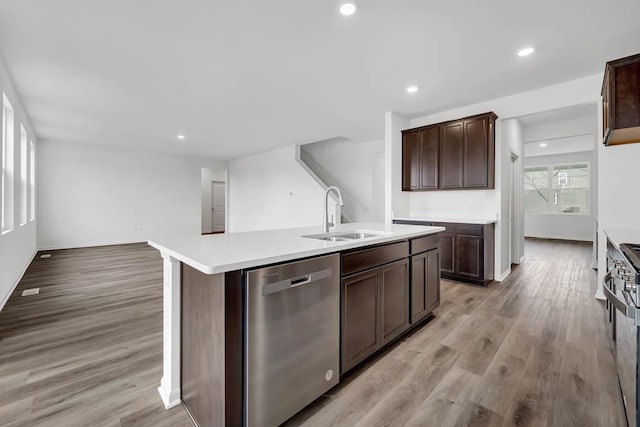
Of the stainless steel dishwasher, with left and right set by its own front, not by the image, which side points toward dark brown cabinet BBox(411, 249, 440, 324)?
left

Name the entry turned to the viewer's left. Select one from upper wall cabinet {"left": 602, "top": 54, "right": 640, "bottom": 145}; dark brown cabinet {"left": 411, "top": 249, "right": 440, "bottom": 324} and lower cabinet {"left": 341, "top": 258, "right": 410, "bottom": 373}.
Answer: the upper wall cabinet

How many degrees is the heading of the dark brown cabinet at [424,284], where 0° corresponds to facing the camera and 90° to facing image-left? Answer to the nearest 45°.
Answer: approximately 315°

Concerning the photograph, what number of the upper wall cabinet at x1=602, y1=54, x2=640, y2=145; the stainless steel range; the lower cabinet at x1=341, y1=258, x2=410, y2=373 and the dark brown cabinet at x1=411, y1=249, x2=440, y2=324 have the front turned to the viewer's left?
2

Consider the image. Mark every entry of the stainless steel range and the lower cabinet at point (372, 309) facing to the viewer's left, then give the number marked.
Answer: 1

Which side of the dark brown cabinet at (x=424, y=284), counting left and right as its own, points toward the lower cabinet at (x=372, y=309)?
right

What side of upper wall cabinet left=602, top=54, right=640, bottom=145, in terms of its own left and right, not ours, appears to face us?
left

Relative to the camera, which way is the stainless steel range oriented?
to the viewer's left

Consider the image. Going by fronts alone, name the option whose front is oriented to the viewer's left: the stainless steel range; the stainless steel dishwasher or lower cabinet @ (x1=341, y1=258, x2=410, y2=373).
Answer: the stainless steel range

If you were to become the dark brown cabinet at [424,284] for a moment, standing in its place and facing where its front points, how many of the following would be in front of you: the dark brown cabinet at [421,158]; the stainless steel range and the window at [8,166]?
1

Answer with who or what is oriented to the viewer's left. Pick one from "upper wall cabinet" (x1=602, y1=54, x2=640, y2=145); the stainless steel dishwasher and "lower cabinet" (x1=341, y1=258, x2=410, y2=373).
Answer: the upper wall cabinet
